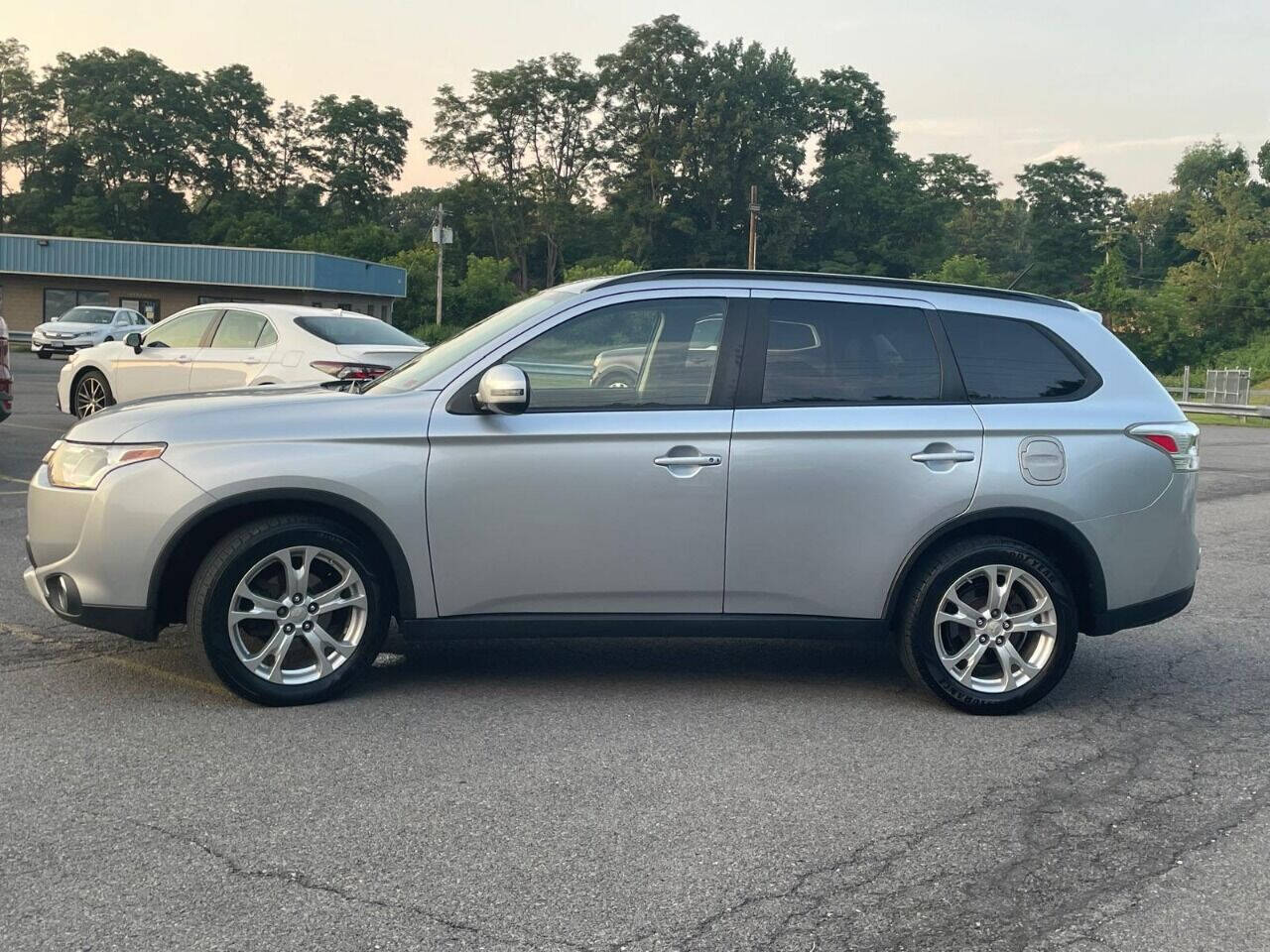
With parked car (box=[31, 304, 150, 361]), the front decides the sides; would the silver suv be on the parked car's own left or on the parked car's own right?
on the parked car's own left

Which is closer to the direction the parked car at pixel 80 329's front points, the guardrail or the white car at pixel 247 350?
the white car

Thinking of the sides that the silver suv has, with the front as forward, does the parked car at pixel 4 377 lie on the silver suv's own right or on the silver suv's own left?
on the silver suv's own right

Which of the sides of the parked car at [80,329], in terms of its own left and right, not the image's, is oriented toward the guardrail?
left

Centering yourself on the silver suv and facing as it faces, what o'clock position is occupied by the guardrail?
The guardrail is roughly at 4 o'clock from the silver suv.

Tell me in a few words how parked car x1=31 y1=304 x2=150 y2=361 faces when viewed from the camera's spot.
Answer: facing the viewer and to the left of the viewer

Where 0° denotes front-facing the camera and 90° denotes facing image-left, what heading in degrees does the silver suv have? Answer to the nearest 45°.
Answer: approximately 90°

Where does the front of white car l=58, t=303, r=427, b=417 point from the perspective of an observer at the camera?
facing away from the viewer and to the left of the viewer

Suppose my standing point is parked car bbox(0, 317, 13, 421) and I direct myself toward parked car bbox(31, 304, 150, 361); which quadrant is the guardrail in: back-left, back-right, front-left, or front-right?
back-right

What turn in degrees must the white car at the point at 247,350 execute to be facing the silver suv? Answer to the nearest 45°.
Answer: approximately 135° to its left

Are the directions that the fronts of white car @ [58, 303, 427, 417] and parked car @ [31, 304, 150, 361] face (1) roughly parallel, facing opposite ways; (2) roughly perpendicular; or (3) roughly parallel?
roughly perpendicular

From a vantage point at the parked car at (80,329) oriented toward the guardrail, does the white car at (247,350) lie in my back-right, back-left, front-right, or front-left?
front-right

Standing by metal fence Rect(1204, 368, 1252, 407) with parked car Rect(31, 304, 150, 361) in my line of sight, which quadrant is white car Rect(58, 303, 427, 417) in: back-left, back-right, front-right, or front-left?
front-left

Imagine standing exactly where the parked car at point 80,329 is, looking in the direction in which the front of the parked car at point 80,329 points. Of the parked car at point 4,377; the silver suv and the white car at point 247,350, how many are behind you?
0

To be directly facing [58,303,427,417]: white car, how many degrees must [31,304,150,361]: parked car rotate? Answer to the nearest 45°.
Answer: approximately 45° to its left
